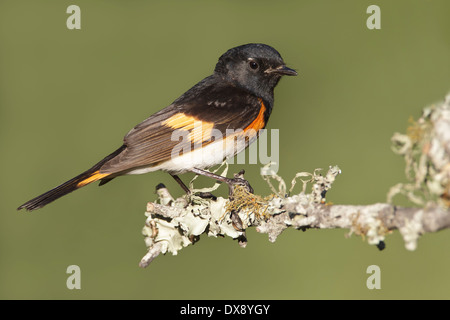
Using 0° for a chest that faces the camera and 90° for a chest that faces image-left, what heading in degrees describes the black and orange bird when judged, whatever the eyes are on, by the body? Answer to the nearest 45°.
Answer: approximately 270°
